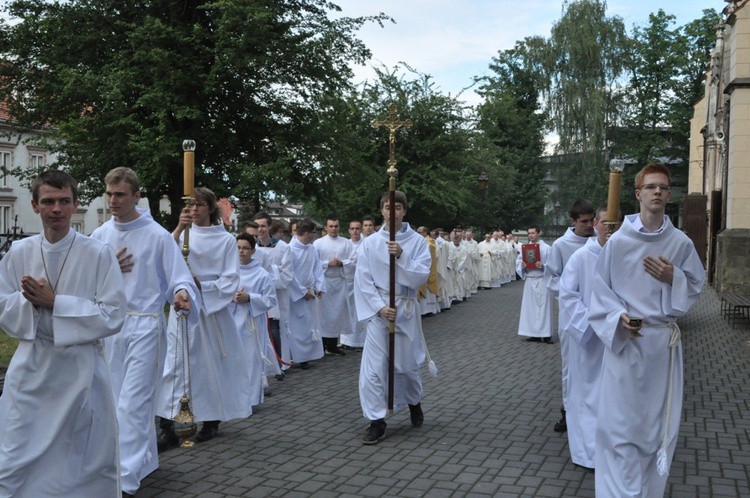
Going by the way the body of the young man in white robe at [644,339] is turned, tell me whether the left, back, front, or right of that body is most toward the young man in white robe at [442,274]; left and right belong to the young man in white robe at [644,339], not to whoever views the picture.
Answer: back

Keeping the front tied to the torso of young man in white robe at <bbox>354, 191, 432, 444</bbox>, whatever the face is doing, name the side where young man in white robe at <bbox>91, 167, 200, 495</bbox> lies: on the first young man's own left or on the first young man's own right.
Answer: on the first young man's own right

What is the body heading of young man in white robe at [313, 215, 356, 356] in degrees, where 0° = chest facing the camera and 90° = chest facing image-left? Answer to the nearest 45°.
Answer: approximately 0°

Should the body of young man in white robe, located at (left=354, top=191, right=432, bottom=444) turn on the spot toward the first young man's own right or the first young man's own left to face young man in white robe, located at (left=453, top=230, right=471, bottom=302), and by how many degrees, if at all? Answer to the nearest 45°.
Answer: approximately 180°

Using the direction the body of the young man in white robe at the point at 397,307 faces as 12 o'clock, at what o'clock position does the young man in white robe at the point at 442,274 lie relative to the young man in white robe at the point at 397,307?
the young man in white robe at the point at 442,274 is roughly at 6 o'clock from the young man in white robe at the point at 397,307.

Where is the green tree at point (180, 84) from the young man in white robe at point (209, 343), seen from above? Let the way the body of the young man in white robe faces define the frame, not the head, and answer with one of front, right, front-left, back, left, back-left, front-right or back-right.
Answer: back-right

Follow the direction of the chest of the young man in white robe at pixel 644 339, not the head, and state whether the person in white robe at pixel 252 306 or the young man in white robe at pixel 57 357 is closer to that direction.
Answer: the young man in white robe

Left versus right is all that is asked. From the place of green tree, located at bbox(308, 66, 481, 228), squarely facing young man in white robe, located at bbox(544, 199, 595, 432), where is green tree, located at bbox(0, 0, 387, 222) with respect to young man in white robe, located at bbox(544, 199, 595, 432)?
right

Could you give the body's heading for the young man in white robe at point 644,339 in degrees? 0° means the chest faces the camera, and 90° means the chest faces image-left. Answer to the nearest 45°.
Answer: approximately 0°
